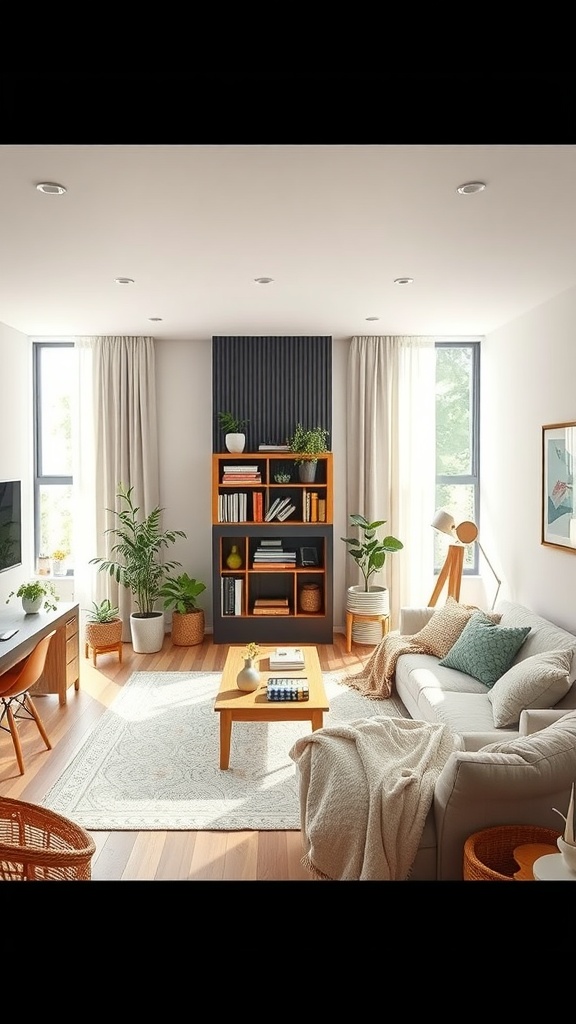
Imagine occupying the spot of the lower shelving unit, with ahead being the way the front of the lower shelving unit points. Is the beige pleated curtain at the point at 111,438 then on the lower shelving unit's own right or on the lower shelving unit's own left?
on the lower shelving unit's own right

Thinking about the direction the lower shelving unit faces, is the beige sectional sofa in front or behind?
in front

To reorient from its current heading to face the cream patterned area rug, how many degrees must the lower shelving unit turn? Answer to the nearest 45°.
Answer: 0° — it already faces it

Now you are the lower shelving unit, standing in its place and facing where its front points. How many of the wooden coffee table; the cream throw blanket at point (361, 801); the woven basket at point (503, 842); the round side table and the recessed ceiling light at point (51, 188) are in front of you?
5

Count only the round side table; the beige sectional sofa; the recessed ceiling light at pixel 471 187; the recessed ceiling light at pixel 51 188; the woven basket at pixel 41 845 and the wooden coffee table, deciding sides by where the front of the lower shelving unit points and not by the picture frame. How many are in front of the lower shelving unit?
6

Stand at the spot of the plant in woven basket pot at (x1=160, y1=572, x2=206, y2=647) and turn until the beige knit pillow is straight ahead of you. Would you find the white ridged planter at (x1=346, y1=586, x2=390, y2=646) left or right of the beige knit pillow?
left

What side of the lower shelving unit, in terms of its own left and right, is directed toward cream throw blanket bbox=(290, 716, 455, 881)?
front

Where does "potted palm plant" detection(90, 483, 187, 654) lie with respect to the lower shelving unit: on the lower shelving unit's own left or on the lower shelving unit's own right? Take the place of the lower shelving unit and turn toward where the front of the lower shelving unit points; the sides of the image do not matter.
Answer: on the lower shelving unit's own right

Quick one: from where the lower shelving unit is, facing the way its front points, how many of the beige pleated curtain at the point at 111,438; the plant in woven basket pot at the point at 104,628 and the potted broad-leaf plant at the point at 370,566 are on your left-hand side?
1

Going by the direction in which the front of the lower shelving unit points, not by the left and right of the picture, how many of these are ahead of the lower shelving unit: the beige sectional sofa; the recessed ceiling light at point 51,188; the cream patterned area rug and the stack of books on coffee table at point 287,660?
4

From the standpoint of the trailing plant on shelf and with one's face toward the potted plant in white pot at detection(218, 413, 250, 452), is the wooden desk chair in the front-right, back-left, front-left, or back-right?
front-left

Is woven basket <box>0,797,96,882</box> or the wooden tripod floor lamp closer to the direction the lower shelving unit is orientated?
the woven basket

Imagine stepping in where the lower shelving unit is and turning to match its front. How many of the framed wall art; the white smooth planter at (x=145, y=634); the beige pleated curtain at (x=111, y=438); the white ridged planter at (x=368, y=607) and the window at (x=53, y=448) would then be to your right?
3

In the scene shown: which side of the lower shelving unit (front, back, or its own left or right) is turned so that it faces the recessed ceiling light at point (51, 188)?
front

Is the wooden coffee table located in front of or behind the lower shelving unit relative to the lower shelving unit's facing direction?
in front

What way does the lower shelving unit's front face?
toward the camera

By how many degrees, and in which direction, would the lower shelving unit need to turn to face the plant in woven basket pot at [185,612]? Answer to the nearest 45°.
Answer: approximately 90° to its right

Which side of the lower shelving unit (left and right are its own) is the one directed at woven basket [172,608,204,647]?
right

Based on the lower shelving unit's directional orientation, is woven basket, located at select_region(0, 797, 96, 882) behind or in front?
in front
